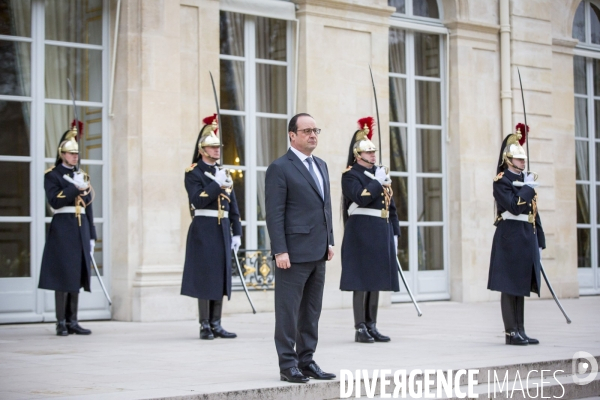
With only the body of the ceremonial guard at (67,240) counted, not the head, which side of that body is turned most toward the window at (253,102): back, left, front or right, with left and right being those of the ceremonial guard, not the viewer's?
left

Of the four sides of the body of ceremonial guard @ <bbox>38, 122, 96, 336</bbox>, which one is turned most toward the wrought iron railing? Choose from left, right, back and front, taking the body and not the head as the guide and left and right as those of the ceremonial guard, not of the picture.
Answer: left

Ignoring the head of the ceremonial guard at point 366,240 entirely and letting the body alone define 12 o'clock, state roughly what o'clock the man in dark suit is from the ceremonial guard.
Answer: The man in dark suit is roughly at 2 o'clock from the ceremonial guard.

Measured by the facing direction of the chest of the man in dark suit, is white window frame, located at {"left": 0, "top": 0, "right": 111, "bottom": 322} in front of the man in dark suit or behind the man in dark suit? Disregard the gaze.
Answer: behind

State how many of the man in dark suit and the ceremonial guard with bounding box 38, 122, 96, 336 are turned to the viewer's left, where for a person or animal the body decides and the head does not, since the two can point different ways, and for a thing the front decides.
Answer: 0

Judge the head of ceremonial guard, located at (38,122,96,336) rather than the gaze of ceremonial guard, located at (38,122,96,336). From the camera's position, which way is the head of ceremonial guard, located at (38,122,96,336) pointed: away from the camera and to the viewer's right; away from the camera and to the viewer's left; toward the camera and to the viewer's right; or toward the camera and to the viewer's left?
toward the camera and to the viewer's right

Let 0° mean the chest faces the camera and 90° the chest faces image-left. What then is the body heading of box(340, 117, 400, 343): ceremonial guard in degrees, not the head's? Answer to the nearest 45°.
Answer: approximately 315°

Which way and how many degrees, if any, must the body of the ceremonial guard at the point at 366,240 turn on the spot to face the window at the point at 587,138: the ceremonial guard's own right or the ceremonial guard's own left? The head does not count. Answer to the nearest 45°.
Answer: approximately 90° to the ceremonial guard's own left

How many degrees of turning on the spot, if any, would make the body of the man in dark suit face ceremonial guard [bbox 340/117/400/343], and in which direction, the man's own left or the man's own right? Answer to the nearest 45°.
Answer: approximately 135° to the man's own left

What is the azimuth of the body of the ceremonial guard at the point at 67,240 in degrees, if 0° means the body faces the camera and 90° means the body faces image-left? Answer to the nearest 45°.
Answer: approximately 315°
